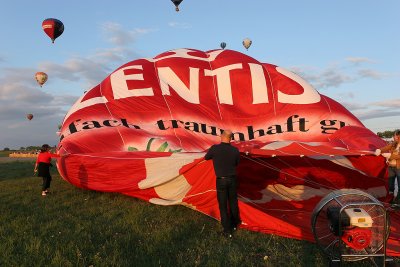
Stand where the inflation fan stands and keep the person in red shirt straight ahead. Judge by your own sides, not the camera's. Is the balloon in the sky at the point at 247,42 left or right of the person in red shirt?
right

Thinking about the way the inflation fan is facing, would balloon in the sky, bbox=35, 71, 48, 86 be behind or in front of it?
in front

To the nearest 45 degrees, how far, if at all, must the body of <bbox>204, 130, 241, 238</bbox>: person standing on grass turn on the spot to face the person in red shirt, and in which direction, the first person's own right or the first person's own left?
approximately 45° to the first person's own left

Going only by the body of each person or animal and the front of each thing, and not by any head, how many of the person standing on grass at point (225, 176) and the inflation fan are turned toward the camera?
0

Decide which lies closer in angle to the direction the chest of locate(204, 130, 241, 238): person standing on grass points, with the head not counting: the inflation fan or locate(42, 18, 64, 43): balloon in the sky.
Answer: the balloon in the sky

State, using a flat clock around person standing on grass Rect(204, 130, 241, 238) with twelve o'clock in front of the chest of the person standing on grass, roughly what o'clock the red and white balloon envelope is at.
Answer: The red and white balloon envelope is roughly at 12 o'clock from the person standing on grass.

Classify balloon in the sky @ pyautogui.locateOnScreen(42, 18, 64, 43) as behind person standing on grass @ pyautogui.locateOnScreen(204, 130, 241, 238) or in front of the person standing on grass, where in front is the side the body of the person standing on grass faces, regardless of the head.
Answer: in front

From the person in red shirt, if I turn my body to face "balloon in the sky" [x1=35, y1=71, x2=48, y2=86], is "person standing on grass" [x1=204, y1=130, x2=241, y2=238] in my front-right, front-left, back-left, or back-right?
back-right

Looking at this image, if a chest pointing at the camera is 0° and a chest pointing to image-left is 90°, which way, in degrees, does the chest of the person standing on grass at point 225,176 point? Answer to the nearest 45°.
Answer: approximately 180°
